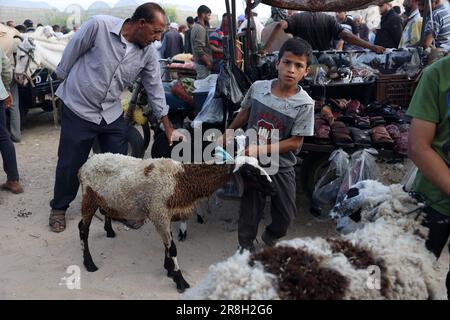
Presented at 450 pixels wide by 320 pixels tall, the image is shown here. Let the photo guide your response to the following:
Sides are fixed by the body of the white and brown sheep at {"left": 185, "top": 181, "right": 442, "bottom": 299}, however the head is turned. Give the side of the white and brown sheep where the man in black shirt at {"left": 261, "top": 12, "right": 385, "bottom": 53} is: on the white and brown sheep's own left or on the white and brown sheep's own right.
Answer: on the white and brown sheep's own left

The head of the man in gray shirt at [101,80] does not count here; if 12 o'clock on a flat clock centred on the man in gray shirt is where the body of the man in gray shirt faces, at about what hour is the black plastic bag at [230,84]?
The black plastic bag is roughly at 10 o'clock from the man in gray shirt.

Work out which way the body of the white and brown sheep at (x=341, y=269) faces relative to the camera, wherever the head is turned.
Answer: to the viewer's right

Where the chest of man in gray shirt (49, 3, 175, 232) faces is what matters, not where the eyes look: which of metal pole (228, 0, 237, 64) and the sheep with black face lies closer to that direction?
the sheep with black face
